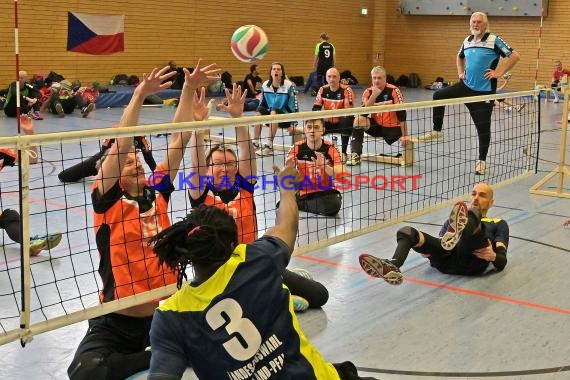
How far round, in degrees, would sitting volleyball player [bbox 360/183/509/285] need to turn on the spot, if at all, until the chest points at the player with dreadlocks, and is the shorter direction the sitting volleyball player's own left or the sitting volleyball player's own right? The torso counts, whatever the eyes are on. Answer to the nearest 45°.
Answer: approximately 45° to the sitting volleyball player's own left

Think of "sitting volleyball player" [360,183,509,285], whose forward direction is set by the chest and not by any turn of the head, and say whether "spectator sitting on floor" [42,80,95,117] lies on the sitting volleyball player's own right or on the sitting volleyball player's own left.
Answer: on the sitting volleyball player's own right

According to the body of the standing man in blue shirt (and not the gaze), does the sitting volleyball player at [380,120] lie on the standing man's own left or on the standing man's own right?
on the standing man's own right

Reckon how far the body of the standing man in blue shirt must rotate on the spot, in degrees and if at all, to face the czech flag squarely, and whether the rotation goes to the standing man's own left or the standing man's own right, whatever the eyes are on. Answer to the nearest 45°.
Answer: approximately 90° to the standing man's own right

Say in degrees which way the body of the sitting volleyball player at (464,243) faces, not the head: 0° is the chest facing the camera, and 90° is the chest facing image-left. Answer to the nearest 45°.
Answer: approximately 45°

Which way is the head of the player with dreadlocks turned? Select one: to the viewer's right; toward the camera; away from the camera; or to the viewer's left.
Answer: away from the camera

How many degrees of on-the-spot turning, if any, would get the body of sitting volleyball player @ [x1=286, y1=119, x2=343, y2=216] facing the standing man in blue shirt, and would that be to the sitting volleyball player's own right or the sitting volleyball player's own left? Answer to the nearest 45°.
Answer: approximately 135° to the sitting volleyball player's own left

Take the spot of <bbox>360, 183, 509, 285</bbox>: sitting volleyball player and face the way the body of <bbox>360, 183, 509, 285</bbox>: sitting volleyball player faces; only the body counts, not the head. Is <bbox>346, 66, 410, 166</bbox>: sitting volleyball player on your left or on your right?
on your right
